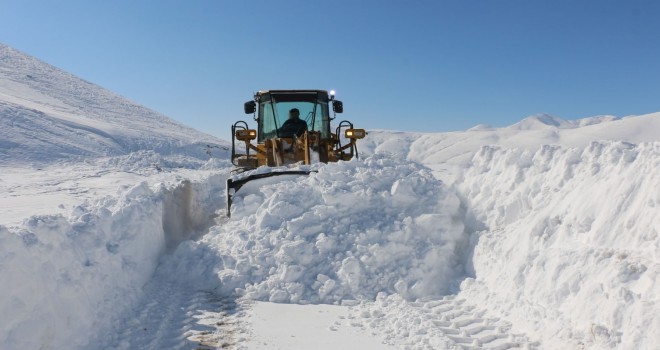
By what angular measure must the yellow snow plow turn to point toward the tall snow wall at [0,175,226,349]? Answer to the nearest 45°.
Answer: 0° — it already faces it

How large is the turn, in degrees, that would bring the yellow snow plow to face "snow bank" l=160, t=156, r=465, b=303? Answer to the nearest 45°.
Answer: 0° — it already faces it

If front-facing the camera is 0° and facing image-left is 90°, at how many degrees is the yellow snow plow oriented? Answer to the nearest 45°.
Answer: approximately 0°
